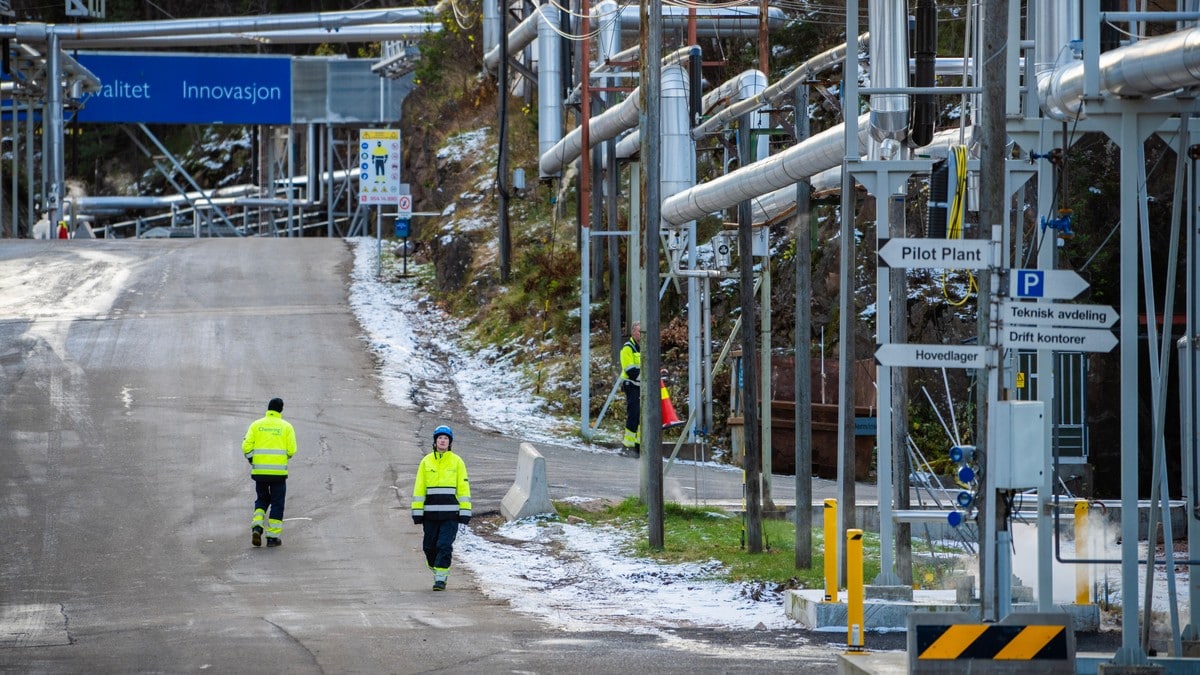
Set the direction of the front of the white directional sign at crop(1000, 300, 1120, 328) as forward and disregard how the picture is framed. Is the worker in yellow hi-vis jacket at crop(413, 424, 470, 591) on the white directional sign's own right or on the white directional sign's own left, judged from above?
on the white directional sign's own right

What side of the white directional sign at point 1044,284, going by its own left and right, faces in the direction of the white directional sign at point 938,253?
right

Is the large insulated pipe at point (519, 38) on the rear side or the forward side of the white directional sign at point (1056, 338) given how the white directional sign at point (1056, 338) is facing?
on the rear side

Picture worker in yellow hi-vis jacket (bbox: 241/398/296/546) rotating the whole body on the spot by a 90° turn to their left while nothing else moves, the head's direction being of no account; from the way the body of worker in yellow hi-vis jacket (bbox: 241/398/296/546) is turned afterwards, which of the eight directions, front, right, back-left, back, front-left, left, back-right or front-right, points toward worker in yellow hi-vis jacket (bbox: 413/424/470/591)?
back-left

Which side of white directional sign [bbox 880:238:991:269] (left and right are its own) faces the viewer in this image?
front

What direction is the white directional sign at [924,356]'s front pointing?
toward the camera

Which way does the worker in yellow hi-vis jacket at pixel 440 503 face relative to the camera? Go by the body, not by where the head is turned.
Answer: toward the camera

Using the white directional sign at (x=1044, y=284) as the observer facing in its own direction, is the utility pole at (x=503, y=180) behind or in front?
behind

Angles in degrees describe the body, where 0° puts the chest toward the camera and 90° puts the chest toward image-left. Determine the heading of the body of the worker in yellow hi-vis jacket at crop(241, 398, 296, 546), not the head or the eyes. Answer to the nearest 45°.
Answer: approximately 180°

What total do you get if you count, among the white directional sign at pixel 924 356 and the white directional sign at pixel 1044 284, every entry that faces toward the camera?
2

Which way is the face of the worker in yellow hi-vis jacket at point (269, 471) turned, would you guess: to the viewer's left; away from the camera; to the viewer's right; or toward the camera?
away from the camera
